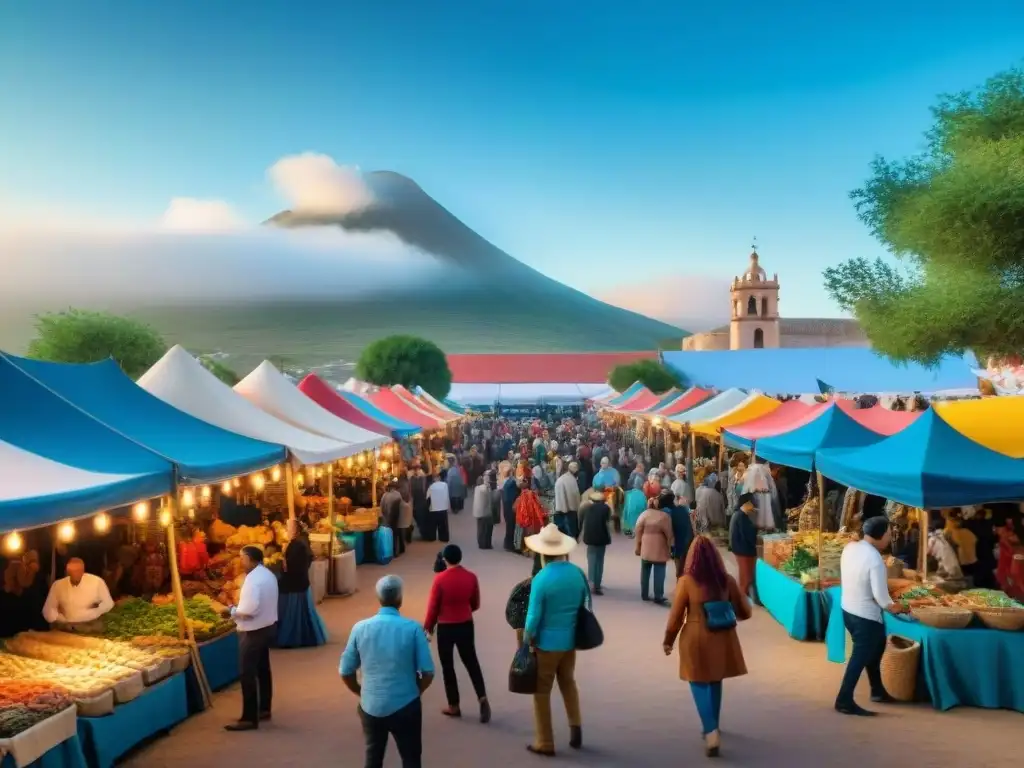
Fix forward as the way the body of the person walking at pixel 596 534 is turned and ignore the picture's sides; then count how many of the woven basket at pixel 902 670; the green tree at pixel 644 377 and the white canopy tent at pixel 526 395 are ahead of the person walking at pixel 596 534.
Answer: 2

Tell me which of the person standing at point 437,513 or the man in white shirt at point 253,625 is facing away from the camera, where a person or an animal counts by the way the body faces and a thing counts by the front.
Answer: the person standing

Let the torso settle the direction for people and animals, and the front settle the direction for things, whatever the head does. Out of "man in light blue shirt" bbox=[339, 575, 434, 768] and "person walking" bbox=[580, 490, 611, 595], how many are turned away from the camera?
2

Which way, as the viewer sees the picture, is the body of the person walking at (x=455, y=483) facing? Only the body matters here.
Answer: away from the camera

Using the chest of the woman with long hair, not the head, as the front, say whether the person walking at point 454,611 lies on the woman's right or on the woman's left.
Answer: on the woman's left

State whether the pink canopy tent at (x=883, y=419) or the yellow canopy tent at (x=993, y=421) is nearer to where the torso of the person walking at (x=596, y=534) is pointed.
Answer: the pink canopy tent

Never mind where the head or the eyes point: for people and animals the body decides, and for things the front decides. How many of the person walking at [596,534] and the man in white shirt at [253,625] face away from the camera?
1

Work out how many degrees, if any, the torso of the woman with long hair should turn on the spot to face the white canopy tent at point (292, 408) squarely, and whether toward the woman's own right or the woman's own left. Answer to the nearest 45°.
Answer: approximately 45° to the woman's own left

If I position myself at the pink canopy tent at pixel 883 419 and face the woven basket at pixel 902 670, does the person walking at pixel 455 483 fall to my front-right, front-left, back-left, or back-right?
back-right

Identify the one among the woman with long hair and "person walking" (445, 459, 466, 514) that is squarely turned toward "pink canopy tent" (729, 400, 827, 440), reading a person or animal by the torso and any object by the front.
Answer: the woman with long hair

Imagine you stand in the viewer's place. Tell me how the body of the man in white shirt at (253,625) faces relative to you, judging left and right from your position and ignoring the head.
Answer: facing to the left of the viewer

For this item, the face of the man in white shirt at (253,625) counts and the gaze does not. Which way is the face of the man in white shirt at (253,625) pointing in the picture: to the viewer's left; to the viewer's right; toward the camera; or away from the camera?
to the viewer's left
